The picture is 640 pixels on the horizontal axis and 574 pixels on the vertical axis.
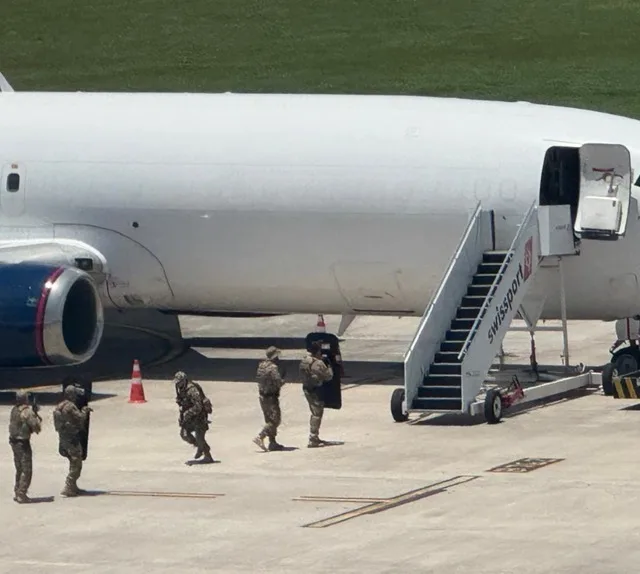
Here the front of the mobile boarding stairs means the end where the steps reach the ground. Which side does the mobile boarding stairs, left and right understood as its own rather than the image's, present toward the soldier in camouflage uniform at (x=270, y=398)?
front

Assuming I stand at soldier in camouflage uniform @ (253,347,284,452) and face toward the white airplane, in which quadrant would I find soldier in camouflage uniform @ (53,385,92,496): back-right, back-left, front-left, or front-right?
back-left

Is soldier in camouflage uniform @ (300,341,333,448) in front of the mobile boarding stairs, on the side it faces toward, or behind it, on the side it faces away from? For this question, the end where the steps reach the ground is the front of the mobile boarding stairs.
in front

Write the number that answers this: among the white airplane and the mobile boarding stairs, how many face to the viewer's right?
1

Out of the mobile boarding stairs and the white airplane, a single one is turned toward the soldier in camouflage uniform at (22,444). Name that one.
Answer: the mobile boarding stairs

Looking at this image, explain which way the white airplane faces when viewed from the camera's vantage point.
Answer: facing to the right of the viewer

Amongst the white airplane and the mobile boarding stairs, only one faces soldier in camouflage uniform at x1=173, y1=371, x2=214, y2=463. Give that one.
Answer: the mobile boarding stairs

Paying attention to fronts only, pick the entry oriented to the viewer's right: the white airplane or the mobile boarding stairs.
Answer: the white airplane
